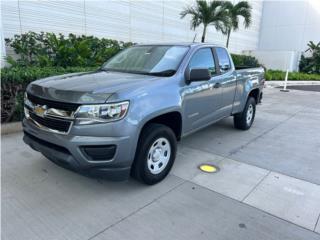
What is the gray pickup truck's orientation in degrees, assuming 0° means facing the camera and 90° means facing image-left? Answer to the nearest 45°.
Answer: approximately 45°

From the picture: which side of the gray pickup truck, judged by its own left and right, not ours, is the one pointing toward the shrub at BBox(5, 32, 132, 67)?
right

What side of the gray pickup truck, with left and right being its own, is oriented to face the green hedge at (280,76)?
back

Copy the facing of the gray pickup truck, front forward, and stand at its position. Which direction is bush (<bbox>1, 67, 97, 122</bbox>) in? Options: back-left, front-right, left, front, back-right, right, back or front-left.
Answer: right

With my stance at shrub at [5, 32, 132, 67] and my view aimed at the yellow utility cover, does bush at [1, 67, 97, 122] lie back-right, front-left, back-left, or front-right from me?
front-right

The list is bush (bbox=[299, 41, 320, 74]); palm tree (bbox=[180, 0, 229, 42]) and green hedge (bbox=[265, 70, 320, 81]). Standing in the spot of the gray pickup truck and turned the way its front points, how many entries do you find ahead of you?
0

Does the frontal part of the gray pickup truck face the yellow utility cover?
no

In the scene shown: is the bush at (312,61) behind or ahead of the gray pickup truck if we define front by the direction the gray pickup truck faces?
behind

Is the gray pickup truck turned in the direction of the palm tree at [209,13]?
no
